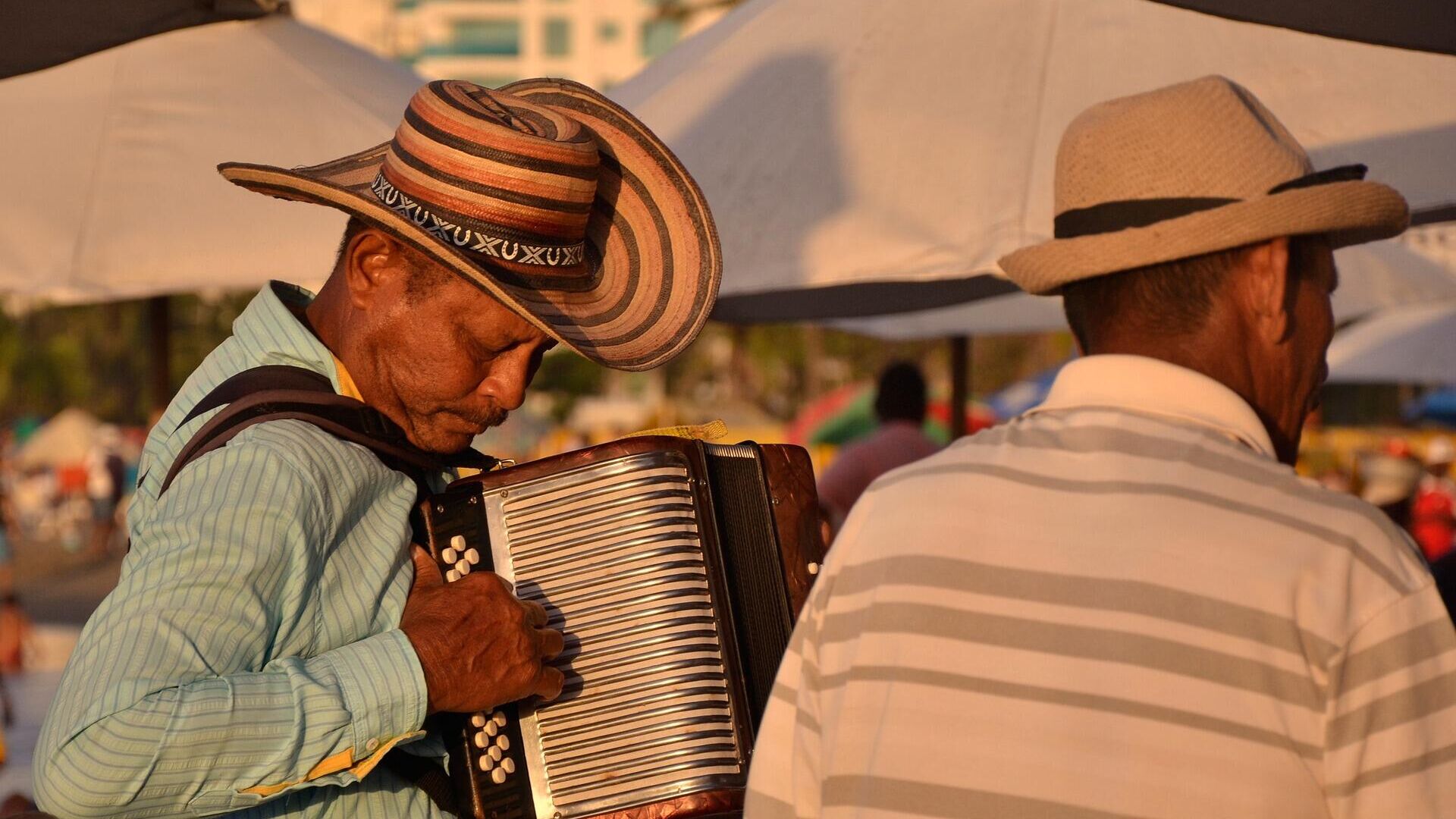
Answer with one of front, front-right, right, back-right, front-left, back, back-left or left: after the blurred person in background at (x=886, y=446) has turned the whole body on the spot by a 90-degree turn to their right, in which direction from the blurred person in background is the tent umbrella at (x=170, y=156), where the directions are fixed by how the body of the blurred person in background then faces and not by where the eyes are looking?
back-right

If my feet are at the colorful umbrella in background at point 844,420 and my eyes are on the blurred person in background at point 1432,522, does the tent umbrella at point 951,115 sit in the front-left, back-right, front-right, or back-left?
front-right

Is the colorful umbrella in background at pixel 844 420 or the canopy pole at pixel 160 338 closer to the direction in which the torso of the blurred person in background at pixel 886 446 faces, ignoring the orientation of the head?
the colorful umbrella in background

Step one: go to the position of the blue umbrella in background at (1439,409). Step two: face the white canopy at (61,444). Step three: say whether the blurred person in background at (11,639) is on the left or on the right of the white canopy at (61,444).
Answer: left

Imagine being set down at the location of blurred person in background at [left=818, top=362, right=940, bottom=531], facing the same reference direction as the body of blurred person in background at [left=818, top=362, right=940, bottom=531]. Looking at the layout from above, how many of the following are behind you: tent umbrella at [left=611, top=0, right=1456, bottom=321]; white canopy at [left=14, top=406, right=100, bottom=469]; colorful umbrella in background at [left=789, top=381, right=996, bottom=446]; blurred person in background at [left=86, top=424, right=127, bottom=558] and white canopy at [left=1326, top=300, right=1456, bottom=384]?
1

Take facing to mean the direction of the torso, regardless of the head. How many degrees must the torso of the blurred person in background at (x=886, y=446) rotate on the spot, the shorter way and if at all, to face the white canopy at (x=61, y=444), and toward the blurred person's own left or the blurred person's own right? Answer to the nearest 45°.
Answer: approximately 45° to the blurred person's own left

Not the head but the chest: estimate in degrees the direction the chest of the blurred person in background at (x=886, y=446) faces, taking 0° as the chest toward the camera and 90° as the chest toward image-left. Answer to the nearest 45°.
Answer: approximately 180°

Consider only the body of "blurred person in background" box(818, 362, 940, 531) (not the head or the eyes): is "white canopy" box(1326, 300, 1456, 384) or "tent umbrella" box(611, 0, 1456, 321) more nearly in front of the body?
the white canopy

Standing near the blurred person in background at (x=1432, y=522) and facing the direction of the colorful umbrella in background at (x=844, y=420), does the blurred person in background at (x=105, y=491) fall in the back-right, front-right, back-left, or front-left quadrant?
front-left

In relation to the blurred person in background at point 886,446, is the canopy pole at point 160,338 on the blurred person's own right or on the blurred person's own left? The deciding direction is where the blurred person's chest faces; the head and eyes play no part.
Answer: on the blurred person's own left

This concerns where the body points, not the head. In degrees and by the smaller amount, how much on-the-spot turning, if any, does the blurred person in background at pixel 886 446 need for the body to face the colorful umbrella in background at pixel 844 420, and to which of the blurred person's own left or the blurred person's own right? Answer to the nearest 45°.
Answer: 0° — they already face it

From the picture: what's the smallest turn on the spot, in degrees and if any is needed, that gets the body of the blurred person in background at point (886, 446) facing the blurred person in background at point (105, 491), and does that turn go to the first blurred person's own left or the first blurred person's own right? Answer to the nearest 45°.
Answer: approximately 45° to the first blurred person's own left

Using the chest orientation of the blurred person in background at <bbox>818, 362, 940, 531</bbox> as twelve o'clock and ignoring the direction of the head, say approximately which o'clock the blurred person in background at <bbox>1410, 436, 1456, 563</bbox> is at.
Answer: the blurred person in background at <bbox>1410, 436, 1456, 563</bbox> is roughly at 2 o'clock from the blurred person in background at <bbox>818, 362, 940, 531</bbox>.
